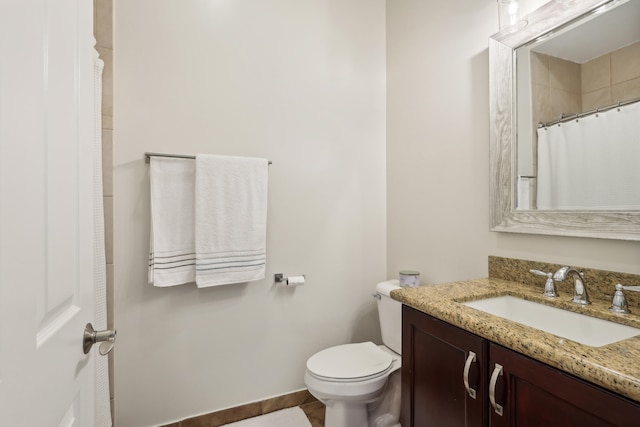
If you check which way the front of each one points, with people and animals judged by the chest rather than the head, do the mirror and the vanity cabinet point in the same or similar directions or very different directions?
same or similar directions

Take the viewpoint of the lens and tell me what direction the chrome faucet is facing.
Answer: facing the viewer and to the left of the viewer

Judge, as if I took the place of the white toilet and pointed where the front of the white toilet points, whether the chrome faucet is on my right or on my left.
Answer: on my left

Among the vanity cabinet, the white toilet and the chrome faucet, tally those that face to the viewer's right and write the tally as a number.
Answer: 0

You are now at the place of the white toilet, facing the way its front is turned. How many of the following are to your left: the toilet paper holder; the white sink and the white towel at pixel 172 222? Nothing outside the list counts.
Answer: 1

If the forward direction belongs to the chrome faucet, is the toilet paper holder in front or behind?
in front

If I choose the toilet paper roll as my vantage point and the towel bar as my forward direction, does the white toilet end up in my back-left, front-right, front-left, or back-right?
back-left

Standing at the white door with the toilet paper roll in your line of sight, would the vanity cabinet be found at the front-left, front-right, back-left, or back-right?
front-right

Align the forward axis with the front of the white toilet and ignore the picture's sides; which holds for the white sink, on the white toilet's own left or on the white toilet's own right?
on the white toilet's own left

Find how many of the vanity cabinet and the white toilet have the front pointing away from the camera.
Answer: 0

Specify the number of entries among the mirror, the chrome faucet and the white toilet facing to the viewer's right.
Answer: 0

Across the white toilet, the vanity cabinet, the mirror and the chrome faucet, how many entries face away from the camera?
0
